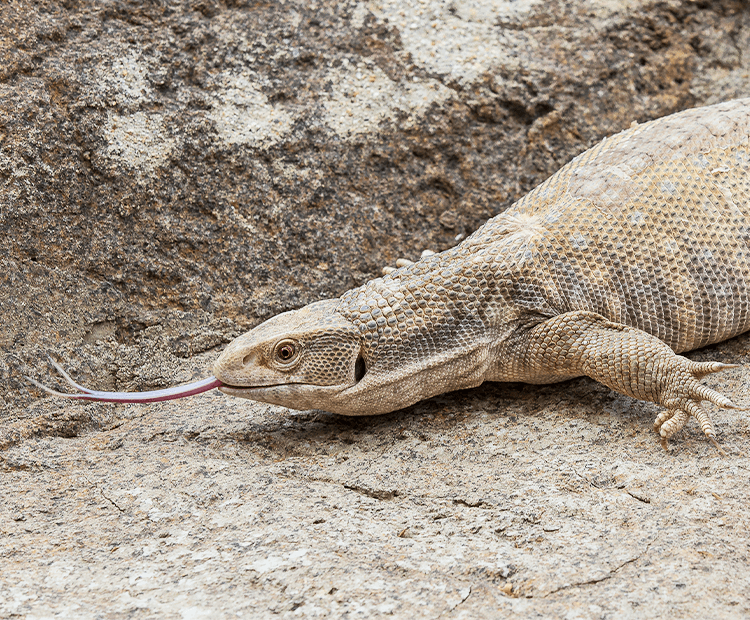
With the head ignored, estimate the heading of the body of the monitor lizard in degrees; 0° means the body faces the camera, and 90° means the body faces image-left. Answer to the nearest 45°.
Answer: approximately 90°
